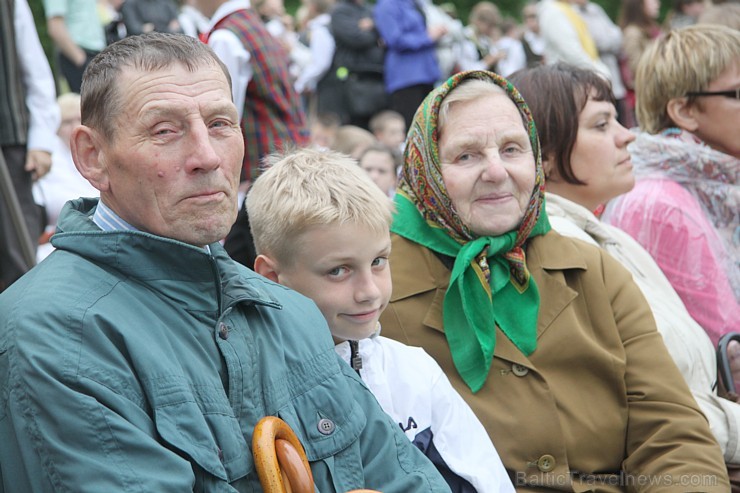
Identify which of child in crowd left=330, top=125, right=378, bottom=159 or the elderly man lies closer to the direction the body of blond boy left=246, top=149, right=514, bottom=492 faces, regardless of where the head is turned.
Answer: the elderly man

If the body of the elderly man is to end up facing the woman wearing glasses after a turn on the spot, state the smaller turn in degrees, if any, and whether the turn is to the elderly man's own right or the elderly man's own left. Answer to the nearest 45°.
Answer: approximately 90° to the elderly man's own left

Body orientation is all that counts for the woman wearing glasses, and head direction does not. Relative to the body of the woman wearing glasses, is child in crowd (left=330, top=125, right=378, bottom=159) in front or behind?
behind

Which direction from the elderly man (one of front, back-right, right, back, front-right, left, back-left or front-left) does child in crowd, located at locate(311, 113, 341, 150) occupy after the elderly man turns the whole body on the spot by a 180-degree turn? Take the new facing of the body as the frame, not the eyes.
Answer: front-right

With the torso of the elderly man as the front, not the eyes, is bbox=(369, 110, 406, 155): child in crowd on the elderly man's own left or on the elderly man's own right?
on the elderly man's own left
